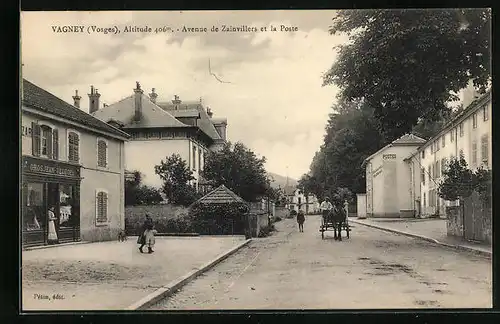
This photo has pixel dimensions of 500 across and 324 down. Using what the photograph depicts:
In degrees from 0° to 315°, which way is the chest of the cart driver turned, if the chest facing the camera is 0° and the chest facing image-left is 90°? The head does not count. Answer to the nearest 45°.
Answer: approximately 0°

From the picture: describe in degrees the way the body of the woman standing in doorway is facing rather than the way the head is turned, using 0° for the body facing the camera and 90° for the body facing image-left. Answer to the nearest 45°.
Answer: approximately 315°
